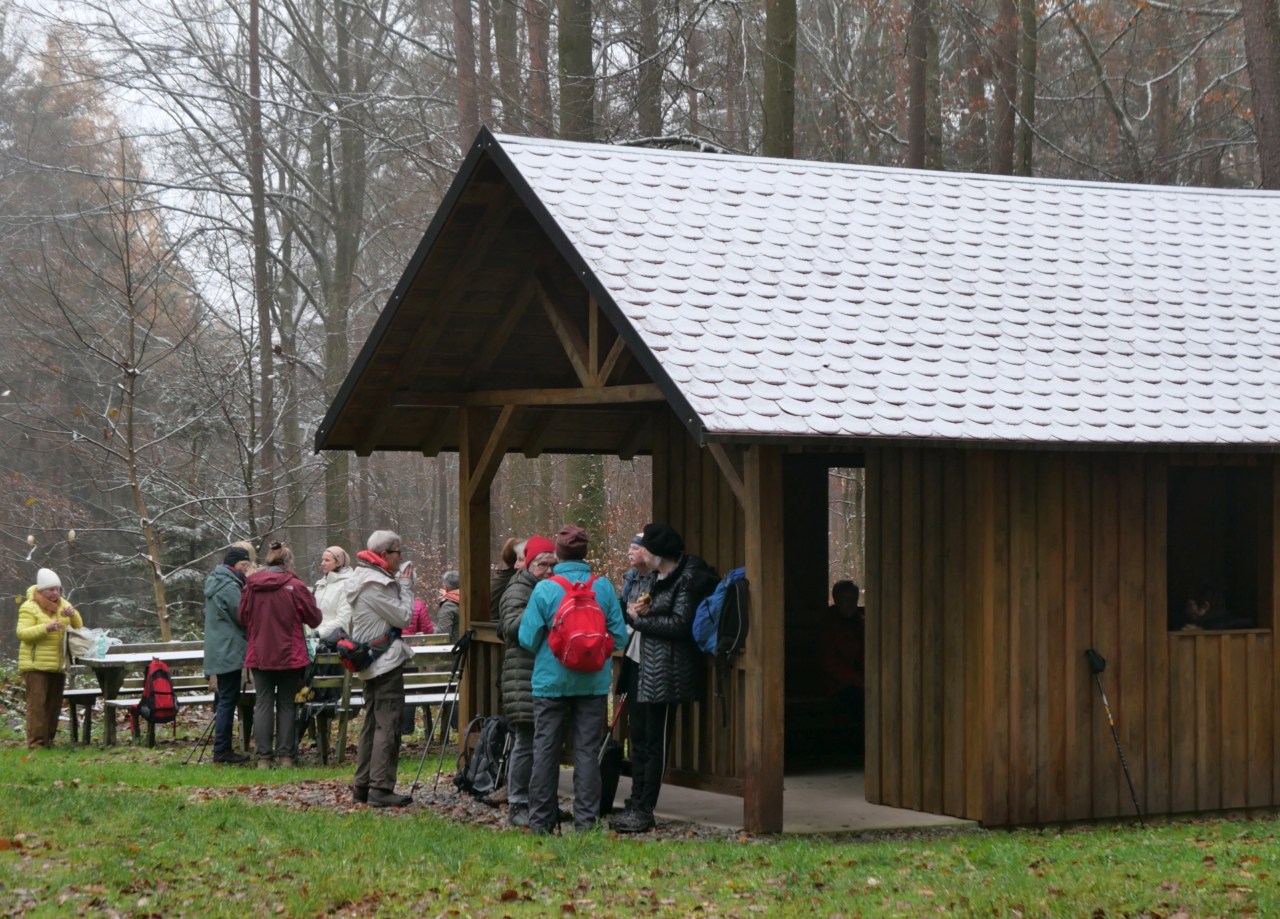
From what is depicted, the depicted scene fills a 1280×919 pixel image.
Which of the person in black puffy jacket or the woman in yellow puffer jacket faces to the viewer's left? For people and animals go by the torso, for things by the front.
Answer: the person in black puffy jacket

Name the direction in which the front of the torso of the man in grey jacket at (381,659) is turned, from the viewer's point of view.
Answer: to the viewer's right

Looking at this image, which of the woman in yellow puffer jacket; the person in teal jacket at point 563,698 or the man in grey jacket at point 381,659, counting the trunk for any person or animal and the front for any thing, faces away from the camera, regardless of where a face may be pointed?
the person in teal jacket

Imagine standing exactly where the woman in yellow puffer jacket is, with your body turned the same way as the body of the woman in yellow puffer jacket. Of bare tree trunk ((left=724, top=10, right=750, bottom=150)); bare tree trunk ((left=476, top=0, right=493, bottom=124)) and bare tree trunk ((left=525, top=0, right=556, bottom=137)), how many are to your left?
3

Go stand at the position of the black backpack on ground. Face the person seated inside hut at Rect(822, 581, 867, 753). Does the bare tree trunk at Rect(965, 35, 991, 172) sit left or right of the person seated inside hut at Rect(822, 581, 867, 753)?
left

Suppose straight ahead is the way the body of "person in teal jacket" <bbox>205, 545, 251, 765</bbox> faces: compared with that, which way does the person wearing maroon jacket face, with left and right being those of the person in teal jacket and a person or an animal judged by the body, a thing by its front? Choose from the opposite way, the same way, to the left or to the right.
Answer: to the left

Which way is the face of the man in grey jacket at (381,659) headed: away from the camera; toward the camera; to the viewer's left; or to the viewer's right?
to the viewer's right

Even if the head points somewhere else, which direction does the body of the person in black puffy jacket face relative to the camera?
to the viewer's left

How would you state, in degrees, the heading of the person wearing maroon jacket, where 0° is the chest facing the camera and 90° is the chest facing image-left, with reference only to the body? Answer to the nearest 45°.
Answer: approximately 180°

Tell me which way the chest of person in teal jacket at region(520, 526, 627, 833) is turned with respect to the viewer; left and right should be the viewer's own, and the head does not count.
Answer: facing away from the viewer

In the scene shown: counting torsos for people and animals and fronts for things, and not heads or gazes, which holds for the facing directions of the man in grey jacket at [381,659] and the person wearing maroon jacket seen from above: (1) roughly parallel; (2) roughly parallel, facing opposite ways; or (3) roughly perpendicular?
roughly perpendicular

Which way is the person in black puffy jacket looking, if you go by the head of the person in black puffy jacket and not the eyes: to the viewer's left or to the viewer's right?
to the viewer's left

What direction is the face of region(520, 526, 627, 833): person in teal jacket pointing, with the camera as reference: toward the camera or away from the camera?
away from the camera

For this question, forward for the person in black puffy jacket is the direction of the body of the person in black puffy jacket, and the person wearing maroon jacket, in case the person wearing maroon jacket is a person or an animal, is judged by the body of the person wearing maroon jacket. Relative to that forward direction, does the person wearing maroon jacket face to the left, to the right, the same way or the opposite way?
to the right
